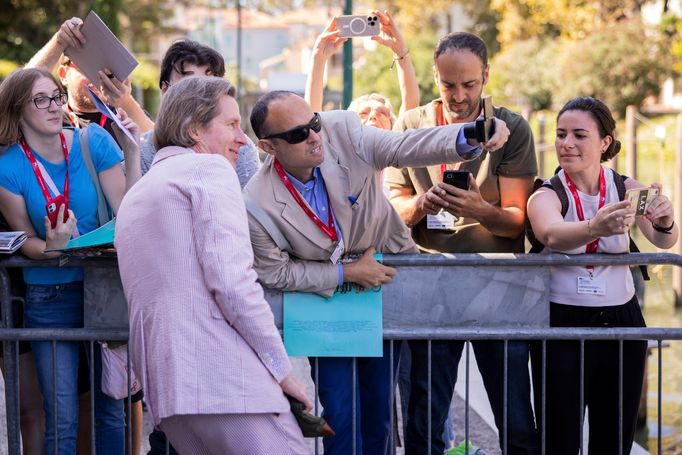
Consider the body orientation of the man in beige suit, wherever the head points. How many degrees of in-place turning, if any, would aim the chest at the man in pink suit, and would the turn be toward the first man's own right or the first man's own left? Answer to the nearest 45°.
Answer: approximately 90° to the first man's own right

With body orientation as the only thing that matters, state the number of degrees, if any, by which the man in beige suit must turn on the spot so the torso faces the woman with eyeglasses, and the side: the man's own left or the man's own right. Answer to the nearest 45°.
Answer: approximately 135° to the man's own right

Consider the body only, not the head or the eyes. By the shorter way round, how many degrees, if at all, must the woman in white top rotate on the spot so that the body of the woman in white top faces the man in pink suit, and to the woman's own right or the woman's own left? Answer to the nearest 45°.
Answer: approximately 45° to the woman's own right

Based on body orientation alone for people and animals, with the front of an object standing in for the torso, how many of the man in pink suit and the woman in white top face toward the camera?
1

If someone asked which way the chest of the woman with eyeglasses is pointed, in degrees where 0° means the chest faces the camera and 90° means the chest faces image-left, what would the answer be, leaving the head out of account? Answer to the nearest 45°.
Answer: approximately 315°

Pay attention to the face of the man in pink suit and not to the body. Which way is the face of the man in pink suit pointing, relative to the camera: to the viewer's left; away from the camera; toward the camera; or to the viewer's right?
to the viewer's right

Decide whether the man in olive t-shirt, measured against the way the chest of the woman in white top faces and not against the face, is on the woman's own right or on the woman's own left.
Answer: on the woman's own right

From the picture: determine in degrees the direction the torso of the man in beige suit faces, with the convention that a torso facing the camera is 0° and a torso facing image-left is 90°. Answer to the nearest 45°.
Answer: approximately 315°

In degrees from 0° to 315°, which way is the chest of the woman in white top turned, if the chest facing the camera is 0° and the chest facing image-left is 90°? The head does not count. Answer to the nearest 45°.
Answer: approximately 0°
